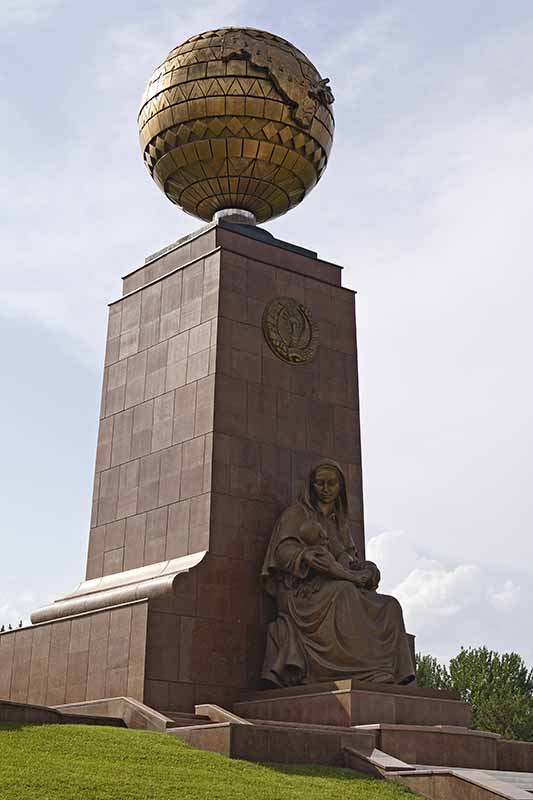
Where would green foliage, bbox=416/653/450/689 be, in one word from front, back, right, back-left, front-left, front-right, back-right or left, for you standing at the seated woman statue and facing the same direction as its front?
back-left

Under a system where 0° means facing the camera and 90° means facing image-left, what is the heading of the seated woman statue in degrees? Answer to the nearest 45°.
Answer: approximately 315°

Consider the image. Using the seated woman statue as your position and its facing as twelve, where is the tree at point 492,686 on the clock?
The tree is roughly at 8 o'clock from the seated woman statue.
